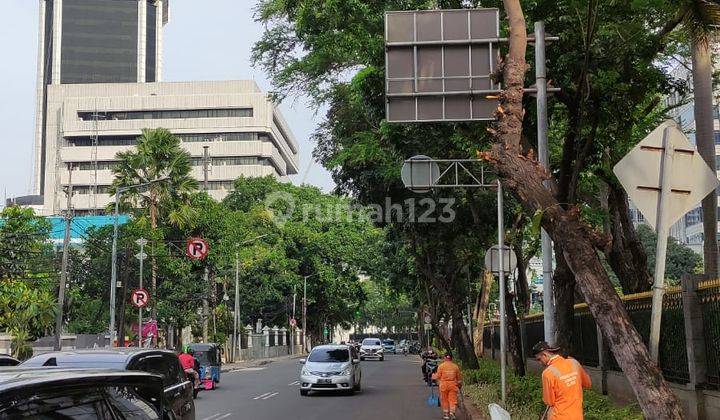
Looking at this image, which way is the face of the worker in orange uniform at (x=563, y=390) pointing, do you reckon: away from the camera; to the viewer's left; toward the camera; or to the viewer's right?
to the viewer's left

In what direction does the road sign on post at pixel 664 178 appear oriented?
away from the camera

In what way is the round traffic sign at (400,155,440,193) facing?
away from the camera

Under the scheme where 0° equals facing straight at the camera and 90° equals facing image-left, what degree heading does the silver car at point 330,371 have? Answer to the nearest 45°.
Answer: approximately 0°

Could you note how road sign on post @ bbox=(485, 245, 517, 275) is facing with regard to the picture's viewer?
facing away from the viewer

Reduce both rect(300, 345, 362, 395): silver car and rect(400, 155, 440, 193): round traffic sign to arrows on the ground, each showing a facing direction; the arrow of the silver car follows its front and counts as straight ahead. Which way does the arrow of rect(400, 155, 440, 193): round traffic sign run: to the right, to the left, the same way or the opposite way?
the opposite way

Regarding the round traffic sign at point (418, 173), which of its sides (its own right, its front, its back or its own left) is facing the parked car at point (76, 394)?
back
